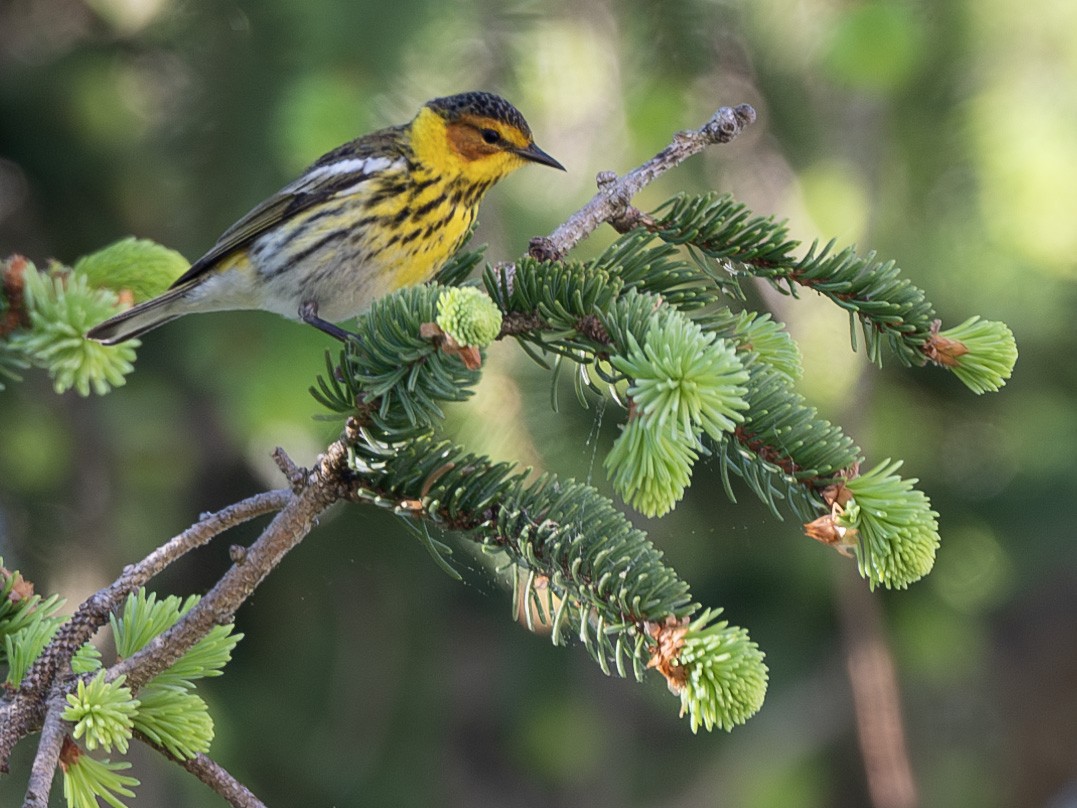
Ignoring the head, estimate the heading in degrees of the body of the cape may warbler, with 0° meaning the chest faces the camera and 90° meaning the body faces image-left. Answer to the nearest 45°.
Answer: approximately 270°
